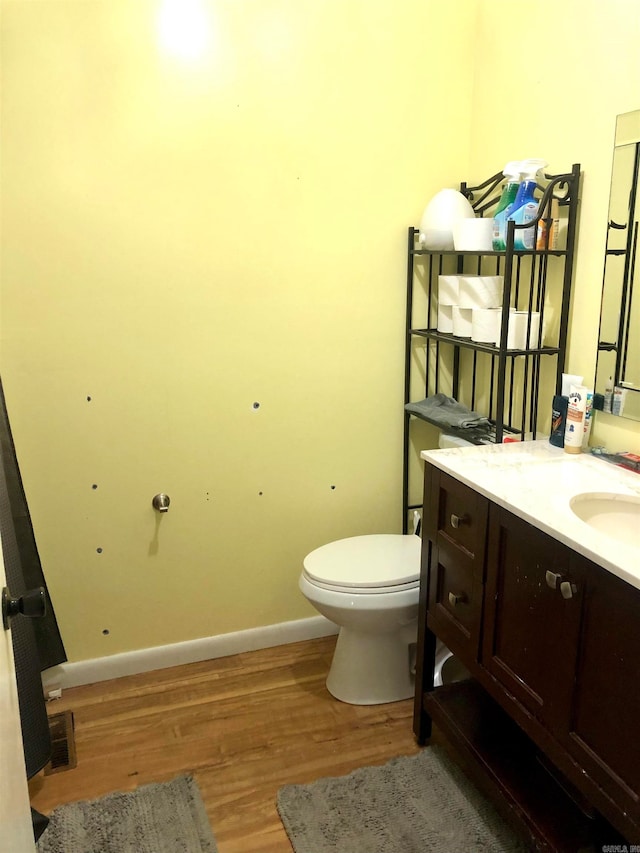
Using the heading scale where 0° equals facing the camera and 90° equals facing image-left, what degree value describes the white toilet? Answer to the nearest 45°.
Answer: approximately 45°

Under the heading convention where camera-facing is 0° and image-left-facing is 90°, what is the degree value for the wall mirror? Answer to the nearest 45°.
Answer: approximately 45°

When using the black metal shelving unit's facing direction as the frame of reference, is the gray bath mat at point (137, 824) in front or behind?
in front

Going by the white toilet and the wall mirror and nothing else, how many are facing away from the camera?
0
